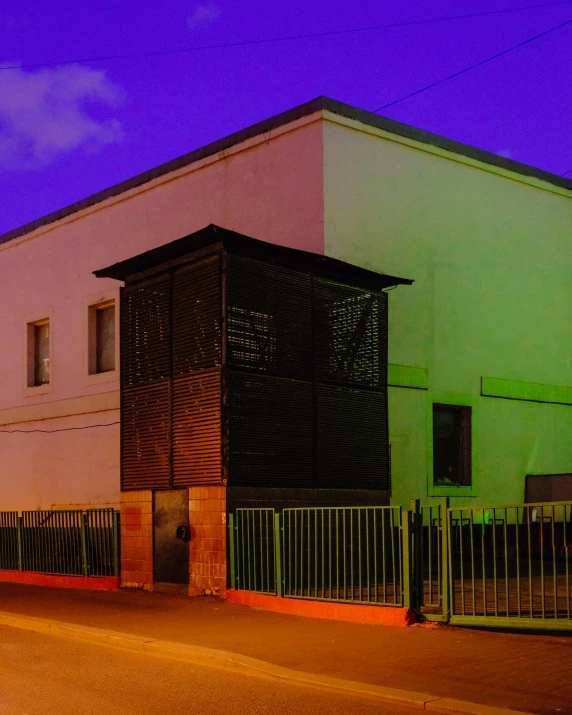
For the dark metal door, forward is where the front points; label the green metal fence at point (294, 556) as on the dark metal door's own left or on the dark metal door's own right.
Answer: on the dark metal door's own left

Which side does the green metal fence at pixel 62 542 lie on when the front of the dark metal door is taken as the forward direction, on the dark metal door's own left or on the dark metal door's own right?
on the dark metal door's own right

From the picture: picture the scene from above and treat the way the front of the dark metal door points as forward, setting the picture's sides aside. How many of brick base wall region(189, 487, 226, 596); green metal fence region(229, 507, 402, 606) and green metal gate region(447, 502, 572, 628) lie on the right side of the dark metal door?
0

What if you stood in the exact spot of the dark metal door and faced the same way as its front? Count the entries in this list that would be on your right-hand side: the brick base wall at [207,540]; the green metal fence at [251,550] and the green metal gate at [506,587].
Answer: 0

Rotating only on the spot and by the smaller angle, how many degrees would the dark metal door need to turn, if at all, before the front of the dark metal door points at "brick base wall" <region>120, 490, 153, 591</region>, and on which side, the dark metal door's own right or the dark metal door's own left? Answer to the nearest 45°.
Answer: approximately 90° to the dark metal door's own right

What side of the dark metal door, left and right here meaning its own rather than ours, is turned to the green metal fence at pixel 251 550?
left

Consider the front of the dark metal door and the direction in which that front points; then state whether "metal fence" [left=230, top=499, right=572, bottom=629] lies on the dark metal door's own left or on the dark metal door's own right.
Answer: on the dark metal door's own left

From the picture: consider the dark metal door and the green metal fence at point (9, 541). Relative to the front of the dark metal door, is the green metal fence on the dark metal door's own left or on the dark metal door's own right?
on the dark metal door's own right

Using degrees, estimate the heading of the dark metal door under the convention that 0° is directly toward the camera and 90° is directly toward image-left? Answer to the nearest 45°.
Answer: approximately 45°

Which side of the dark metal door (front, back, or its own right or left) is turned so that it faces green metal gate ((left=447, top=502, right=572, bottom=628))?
left

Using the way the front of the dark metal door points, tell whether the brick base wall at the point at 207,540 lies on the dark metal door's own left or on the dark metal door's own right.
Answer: on the dark metal door's own left
